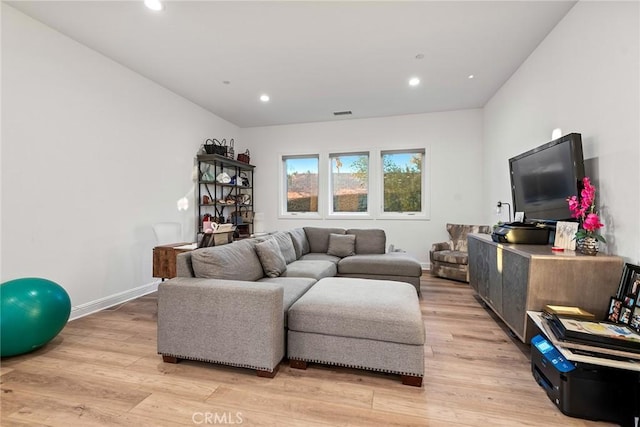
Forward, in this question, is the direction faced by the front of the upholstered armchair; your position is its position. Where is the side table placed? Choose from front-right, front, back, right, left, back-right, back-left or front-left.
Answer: front

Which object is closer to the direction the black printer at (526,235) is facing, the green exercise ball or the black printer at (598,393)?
the green exercise ball

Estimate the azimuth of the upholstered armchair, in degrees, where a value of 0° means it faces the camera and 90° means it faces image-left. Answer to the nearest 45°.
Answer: approximately 45°

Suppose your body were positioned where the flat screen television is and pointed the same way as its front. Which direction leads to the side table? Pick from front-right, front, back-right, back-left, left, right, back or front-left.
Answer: front

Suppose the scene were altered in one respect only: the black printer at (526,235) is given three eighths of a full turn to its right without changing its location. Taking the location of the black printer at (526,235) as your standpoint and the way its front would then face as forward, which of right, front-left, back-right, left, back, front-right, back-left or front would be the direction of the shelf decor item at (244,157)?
left

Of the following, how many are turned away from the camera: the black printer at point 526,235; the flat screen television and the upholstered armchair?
0

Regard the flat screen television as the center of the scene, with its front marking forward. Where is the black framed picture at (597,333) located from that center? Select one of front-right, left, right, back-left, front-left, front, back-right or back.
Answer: front-left

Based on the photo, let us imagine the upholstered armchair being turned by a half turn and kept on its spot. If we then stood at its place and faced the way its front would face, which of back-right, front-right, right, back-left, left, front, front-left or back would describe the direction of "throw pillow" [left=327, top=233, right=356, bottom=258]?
back

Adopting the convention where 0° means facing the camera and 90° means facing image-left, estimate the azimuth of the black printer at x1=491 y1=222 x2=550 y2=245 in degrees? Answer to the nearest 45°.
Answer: approximately 45°

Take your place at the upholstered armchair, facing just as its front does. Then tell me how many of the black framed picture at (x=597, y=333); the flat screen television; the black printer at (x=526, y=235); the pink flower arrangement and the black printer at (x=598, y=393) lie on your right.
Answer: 0

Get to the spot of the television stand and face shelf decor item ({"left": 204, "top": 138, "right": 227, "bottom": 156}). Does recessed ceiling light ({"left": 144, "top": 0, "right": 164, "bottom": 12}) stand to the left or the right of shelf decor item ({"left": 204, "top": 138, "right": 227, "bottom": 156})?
left

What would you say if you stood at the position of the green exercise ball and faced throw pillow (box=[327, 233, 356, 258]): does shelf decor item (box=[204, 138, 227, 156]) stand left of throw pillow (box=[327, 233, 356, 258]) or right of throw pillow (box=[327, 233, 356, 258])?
left

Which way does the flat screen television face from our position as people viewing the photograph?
facing the viewer and to the left of the viewer

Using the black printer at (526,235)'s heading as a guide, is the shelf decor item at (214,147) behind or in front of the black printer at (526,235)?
in front

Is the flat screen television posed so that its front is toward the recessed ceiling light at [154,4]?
yes

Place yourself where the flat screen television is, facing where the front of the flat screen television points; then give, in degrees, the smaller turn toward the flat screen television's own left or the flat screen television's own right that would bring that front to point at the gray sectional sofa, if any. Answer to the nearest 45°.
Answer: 0° — it already faces it

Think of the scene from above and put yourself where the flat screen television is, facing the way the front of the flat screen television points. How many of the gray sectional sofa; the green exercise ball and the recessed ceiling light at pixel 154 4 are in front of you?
3
